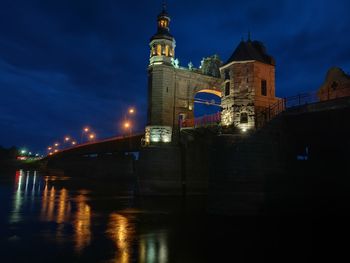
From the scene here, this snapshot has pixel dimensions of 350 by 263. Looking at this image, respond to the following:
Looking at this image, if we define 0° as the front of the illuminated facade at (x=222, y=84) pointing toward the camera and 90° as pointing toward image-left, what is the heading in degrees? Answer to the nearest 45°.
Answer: approximately 315°
